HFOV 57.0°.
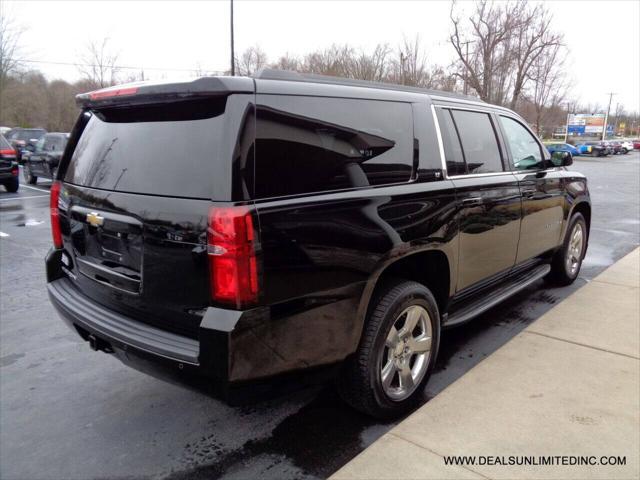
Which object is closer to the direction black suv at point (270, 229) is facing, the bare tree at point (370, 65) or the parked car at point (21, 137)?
the bare tree

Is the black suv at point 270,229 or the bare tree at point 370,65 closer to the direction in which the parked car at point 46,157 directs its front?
the black suv

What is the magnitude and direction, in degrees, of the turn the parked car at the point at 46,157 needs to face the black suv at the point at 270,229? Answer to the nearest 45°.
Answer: approximately 45° to its left

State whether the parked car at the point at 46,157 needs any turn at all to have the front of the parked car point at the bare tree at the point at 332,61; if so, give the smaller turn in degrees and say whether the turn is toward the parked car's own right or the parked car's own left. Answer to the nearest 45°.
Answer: approximately 180°

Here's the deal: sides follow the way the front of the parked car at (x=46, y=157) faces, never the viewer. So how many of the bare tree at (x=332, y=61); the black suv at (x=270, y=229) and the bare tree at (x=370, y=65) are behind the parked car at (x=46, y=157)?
2

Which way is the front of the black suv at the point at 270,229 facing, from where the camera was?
facing away from the viewer and to the right of the viewer

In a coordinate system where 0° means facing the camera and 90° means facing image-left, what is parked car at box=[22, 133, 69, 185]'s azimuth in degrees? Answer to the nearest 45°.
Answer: approximately 45°

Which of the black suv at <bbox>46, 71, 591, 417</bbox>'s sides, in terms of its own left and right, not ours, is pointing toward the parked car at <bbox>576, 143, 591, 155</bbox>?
front

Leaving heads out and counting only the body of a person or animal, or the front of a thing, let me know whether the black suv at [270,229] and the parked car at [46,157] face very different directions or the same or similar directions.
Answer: very different directions

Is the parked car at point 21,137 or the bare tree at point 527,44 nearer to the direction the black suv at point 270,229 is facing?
the bare tree

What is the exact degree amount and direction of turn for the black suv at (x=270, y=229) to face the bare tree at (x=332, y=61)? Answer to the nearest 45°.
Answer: approximately 45° to its left
